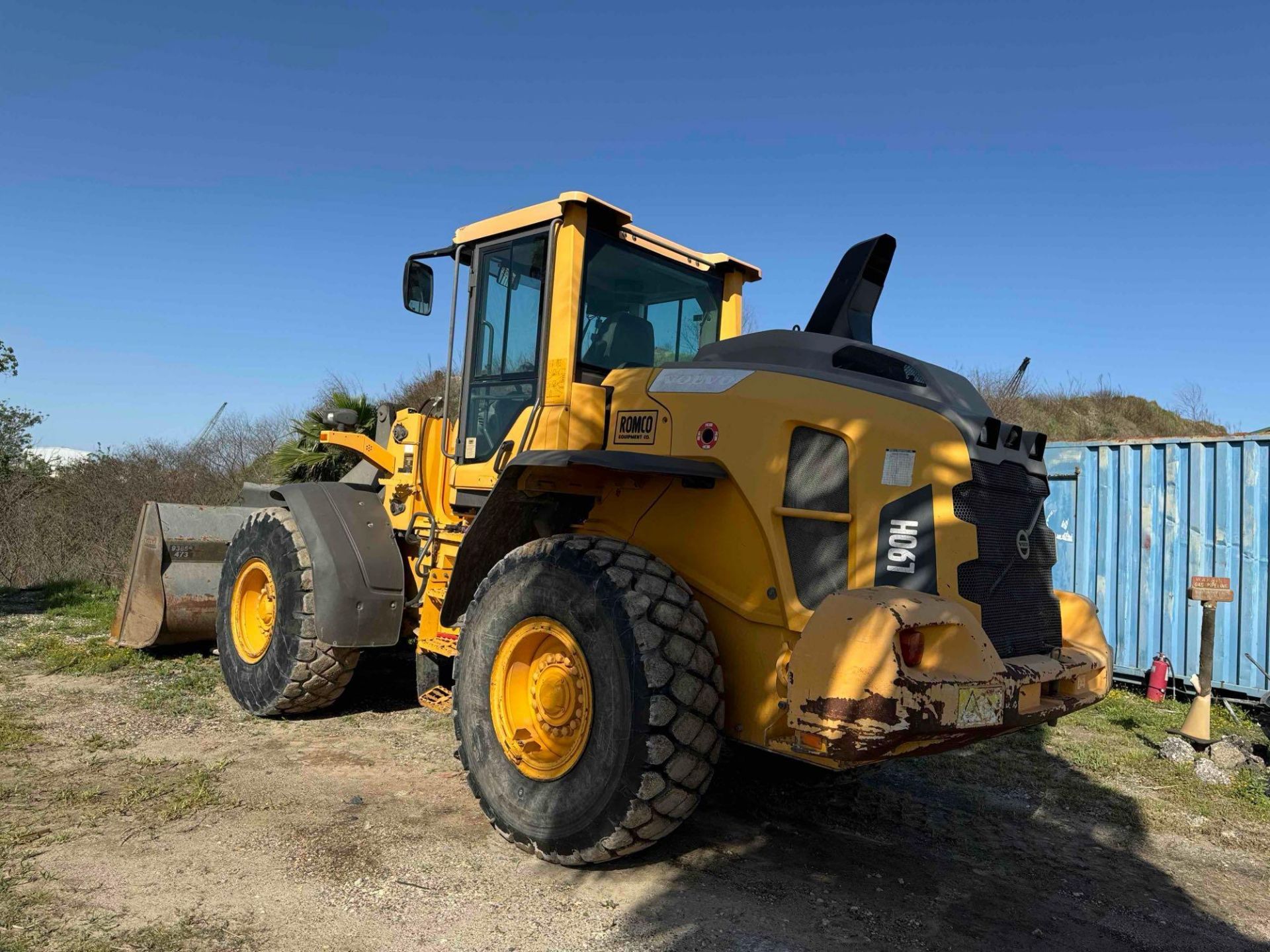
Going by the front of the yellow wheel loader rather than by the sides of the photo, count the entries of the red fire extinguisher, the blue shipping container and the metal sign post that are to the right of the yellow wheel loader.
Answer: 3

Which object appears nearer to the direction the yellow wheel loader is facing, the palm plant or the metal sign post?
the palm plant

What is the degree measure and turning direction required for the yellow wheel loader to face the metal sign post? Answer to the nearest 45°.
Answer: approximately 90° to its right

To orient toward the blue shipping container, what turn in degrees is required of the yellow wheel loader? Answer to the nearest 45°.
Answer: approximately 90° to its right

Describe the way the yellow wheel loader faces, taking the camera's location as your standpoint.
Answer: facing away from the viewer and to the left of the viewer

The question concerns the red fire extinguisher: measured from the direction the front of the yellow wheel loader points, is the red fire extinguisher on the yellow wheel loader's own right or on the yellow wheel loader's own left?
on the yellow wheel loader's own right

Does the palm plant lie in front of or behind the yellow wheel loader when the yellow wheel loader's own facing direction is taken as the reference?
in front

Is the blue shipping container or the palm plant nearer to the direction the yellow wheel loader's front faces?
the palm plant

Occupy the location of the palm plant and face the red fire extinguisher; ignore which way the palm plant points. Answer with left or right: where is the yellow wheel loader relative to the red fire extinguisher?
right
